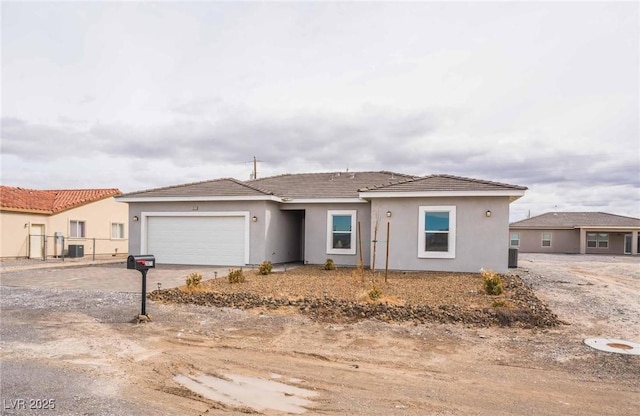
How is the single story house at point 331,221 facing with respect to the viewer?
toward the camera

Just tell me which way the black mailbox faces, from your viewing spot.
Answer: facing the viewer and to the left of the viewer

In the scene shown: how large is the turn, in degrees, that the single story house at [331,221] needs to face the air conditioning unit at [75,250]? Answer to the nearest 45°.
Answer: approximately 135° to its right

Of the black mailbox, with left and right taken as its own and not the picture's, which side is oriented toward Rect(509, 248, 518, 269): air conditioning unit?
back

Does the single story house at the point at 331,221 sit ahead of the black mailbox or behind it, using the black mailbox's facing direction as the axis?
behind

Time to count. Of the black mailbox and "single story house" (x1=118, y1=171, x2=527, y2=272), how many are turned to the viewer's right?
0

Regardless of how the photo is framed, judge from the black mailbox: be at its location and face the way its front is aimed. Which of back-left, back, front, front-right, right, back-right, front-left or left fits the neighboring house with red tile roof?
back-right

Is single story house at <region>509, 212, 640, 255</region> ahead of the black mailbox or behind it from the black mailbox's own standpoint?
behind

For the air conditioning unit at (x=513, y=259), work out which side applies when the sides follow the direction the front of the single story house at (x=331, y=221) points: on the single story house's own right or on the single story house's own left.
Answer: on the single story house's own left

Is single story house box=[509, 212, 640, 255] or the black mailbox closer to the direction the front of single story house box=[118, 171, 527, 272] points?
the black mailbox
